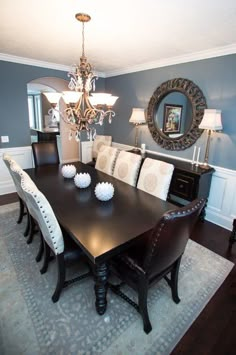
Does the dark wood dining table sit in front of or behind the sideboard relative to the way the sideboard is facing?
in front

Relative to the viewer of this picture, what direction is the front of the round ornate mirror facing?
facing the viewer and to the left of the viewer

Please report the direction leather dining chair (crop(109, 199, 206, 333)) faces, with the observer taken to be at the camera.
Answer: facing away from the viewer and to the left of the viewer

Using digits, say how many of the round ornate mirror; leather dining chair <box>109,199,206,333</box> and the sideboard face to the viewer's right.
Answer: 0

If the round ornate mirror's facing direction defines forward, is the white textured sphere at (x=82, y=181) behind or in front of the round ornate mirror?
in front

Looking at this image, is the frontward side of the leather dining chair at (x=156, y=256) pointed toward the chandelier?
yes

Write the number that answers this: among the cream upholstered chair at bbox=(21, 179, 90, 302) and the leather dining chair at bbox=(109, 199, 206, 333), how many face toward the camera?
0

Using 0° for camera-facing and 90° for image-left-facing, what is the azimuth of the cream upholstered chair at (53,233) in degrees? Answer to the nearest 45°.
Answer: approximately 225°

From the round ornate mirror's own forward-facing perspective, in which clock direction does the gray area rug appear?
The gray area rug is roughly at 11 o'clock from the round ornate mirror.

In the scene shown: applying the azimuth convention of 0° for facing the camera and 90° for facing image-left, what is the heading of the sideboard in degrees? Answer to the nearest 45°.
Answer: approximately 45°

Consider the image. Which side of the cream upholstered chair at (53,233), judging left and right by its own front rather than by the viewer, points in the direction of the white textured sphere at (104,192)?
front

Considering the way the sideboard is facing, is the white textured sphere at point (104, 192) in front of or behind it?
in front

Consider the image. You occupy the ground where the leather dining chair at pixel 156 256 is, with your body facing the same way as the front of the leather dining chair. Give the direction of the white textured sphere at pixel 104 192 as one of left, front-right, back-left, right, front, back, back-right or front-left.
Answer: front

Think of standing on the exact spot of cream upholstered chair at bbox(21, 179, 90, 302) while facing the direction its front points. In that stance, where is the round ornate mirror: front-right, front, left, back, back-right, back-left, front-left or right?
front

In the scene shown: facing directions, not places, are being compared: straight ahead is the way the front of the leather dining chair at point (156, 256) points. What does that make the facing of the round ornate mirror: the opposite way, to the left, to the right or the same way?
to the left
